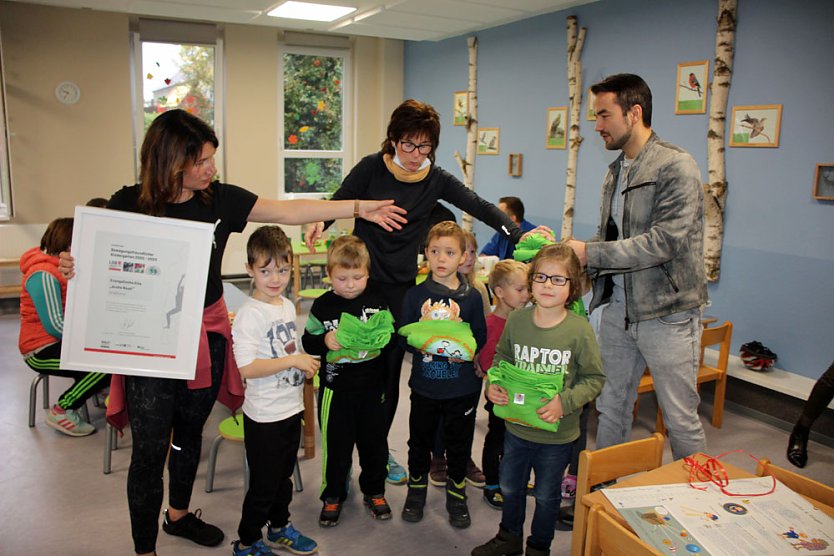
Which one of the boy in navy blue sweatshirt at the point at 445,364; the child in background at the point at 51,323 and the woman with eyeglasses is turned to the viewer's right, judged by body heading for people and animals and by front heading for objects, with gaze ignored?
the child in background

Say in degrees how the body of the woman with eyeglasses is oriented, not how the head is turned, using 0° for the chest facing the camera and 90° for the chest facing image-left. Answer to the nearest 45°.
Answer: approximately 0°

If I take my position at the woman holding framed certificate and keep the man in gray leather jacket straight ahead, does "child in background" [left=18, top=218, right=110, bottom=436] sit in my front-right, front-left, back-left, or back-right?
back-left

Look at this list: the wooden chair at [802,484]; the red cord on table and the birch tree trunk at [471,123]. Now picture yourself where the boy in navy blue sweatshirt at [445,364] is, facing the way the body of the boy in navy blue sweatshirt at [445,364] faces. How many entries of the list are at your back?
1

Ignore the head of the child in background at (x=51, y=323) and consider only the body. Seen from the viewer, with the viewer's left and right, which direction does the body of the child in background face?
facing to the right of the viewer

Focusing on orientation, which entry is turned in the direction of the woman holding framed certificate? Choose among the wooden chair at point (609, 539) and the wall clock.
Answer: the wall clock

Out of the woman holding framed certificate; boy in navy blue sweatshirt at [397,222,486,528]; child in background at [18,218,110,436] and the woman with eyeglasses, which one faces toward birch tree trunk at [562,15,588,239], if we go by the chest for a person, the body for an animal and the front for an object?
the child in background

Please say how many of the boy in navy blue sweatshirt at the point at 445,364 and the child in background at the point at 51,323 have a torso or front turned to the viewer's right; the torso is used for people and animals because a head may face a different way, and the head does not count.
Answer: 1

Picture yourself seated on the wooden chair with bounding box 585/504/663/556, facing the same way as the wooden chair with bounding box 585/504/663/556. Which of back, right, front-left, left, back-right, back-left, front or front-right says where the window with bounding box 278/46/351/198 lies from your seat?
left

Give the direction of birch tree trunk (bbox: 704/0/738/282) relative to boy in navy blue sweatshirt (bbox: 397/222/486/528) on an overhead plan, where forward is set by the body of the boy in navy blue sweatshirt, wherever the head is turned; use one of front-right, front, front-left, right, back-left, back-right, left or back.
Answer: back-left

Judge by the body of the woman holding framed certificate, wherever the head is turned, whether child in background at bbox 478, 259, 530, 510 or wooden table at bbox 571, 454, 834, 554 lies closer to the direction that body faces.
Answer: the wooden table
